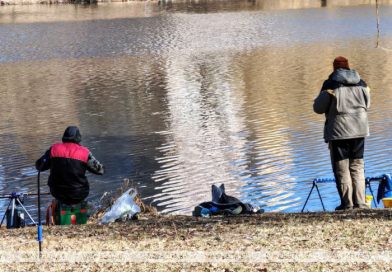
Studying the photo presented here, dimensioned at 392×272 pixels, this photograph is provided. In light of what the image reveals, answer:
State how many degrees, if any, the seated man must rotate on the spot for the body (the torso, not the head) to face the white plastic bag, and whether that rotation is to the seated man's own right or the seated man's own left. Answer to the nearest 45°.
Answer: approximately 45° to the seated man's own right

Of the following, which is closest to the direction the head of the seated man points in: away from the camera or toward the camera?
away from the camera

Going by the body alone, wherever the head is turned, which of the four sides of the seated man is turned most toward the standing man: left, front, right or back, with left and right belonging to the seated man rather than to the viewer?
right

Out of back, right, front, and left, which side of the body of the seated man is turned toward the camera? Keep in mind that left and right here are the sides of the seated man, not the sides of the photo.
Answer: back

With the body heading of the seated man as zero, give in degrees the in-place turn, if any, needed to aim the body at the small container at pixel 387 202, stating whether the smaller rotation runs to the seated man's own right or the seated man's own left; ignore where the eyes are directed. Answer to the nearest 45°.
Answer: approximately 90° to the seated man's own right
